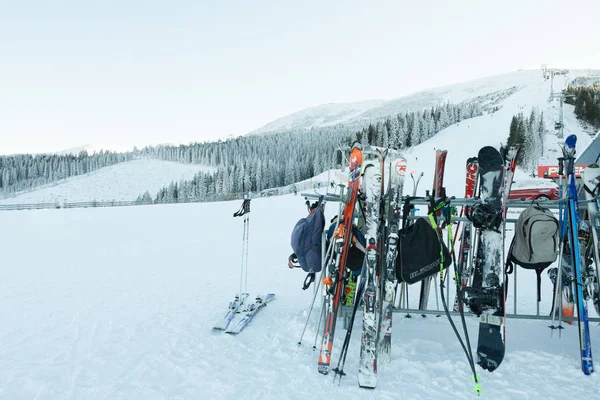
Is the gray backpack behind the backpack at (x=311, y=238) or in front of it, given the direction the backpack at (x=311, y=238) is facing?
behind

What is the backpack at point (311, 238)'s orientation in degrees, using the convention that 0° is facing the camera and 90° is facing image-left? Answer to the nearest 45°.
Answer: approximately 90°

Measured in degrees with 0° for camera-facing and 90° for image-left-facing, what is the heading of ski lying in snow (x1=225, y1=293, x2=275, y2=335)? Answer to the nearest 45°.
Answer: approximately 45°

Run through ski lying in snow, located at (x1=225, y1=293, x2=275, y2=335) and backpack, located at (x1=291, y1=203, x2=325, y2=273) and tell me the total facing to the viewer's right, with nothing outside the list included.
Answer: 0

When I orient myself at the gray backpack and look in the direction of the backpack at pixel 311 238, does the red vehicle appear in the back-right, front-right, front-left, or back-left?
back-right
